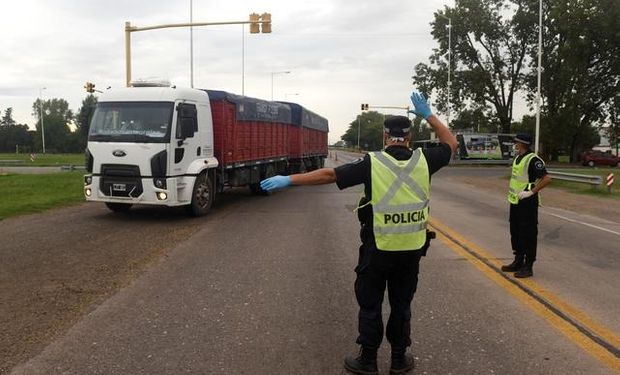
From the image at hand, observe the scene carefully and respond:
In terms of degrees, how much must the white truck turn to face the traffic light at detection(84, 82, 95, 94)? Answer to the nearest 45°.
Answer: approximately 135° to its right

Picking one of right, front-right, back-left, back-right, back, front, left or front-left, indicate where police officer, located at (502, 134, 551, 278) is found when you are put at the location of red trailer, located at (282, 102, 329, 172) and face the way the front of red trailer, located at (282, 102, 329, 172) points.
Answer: front-left

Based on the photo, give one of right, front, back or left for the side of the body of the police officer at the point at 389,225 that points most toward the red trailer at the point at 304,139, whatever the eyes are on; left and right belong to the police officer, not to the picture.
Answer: front

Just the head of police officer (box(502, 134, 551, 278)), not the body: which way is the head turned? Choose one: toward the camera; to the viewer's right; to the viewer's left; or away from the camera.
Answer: to the viewer's left

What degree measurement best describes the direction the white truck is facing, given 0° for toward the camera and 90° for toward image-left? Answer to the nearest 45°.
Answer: approximately 45°

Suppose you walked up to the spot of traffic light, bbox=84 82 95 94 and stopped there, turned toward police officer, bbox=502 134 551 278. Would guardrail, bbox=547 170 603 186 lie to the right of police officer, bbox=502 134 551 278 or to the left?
left

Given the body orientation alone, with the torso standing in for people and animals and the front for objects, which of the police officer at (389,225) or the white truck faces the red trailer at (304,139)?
the police officer

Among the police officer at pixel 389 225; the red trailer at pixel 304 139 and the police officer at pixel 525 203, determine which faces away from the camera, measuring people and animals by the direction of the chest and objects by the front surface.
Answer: the police officer at pixel 389 225

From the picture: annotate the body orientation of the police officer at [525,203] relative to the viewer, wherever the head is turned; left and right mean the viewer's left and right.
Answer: facing to the left of the viewer

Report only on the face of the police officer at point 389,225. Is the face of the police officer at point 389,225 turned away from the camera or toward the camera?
away from the camera

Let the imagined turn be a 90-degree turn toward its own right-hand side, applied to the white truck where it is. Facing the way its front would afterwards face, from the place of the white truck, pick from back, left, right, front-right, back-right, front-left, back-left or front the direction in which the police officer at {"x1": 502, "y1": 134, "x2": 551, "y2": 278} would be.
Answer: back

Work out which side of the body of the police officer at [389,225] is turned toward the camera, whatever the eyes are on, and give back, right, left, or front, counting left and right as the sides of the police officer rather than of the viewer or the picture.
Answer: back

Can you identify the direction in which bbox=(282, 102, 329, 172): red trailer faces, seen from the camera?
facing the viewer and to the left of the viewer
